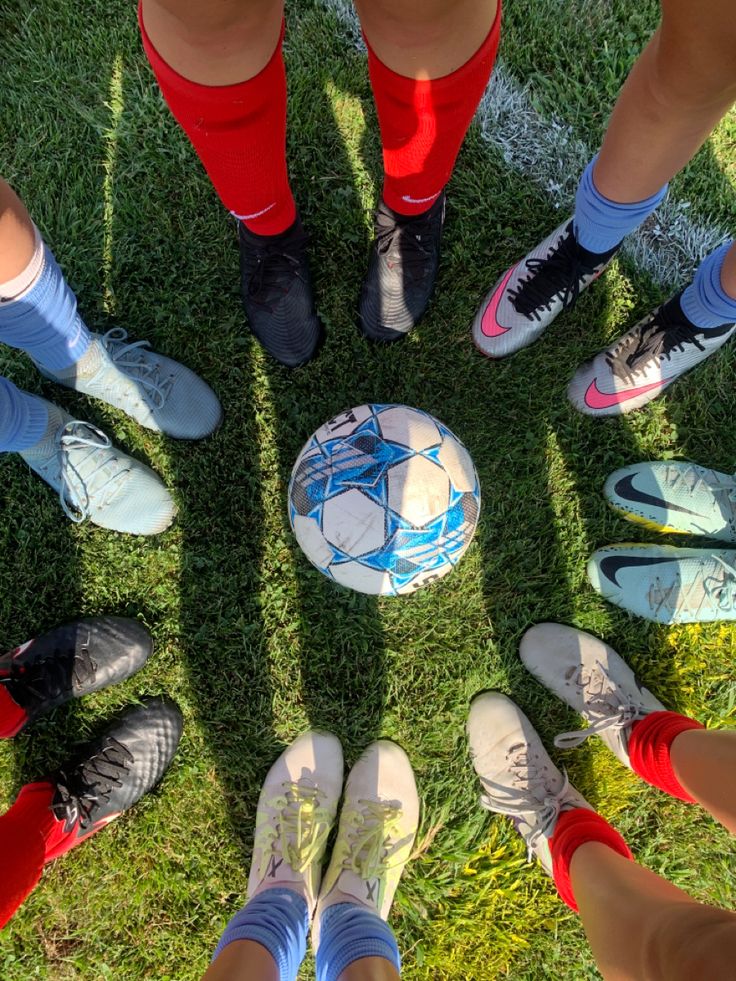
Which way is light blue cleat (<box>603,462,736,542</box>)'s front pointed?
to the viewer's left

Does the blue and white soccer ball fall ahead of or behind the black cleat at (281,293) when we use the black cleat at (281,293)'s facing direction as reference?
ahead

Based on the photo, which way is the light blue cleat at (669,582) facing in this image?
to the viewer's left

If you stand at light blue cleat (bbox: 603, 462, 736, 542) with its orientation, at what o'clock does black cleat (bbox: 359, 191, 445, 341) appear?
The black cleat is roughly at 12 o'clock from the light blue cleat.

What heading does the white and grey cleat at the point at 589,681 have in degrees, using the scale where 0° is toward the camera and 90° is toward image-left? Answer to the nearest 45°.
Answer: approximately 135°

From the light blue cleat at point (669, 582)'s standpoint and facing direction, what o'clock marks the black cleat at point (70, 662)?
The black cleat is roughly at 11 o'clock from the light blue cleat.

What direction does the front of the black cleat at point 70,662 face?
to the viewer's right
